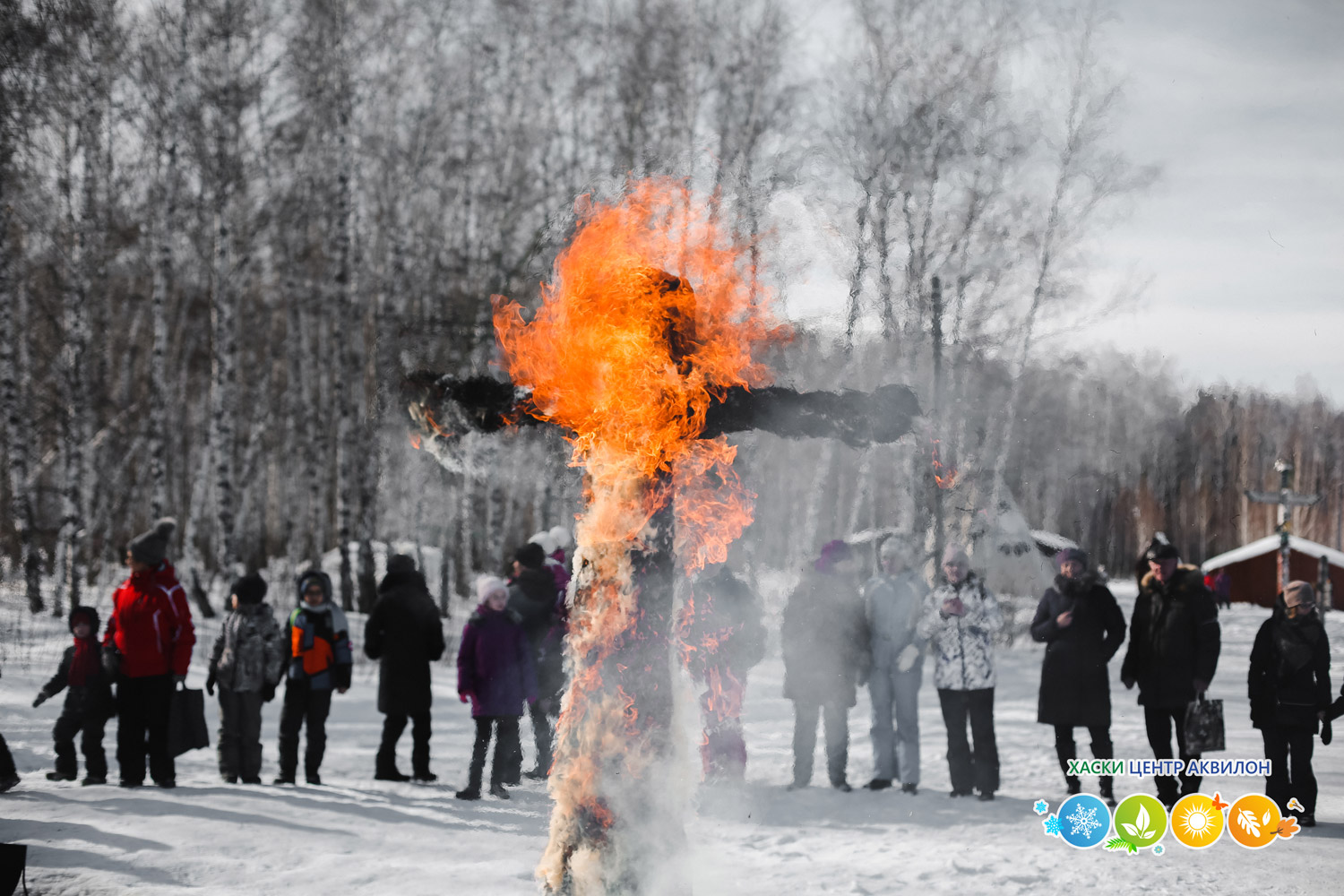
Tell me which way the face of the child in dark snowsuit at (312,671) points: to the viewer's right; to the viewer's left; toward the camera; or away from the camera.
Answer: toward the camera

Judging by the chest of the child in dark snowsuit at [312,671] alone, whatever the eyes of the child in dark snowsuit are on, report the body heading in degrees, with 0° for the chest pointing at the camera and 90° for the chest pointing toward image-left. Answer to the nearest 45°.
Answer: approximately 0°

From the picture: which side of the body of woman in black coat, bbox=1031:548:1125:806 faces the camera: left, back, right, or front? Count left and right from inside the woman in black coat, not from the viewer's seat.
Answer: front

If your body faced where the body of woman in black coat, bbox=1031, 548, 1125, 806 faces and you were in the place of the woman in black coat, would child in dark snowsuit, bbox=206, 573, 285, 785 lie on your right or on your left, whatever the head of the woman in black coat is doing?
on your right

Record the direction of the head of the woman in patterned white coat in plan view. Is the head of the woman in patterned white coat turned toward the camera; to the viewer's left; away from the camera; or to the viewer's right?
toward the camera

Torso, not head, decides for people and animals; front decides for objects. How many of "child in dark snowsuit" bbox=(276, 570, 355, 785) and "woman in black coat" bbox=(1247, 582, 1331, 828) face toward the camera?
2

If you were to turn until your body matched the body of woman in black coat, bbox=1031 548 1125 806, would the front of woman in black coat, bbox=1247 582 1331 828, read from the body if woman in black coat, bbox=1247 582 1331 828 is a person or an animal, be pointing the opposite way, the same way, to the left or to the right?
the same way

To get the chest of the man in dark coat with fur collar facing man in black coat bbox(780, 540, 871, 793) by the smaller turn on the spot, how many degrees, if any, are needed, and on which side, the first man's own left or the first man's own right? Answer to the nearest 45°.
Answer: approximately 45° to the first man's own right

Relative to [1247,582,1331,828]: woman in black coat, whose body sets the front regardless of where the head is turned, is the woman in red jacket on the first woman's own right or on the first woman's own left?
on the first woman's own right

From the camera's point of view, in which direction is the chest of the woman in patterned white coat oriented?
toward the camera

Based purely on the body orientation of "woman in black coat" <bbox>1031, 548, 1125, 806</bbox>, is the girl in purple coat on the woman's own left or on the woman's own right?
on the woman's own right
